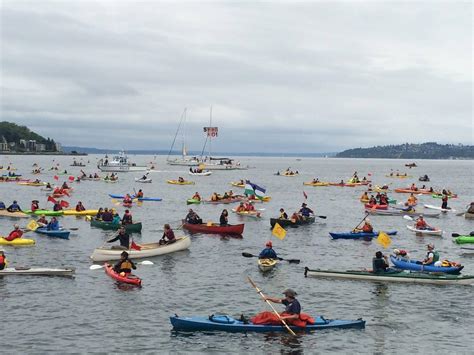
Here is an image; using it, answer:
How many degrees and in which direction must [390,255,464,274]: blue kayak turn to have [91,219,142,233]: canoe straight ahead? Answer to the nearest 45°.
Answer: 0° — it already faces it

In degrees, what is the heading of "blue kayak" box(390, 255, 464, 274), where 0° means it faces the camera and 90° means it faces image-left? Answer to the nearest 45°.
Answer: approximately 90°

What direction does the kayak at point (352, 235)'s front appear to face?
to the viewer's left

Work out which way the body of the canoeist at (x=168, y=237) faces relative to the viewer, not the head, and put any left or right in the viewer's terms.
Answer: facing to the left of the viewer

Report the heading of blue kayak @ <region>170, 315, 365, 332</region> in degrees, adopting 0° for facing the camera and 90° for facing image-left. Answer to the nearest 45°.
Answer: approximately 90°

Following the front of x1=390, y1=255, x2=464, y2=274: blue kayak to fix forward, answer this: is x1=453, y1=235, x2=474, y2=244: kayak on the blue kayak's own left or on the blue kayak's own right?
on the blue kayak's own right

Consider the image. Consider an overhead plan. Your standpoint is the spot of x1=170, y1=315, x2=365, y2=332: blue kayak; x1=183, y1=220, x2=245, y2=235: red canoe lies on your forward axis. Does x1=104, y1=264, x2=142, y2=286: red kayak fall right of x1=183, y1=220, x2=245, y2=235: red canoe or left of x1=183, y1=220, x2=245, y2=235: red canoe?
left

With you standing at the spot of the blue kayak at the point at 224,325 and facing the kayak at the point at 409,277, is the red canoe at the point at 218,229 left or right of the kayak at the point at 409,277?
left

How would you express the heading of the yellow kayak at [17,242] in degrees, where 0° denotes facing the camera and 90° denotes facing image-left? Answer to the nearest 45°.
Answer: approximately 270°
